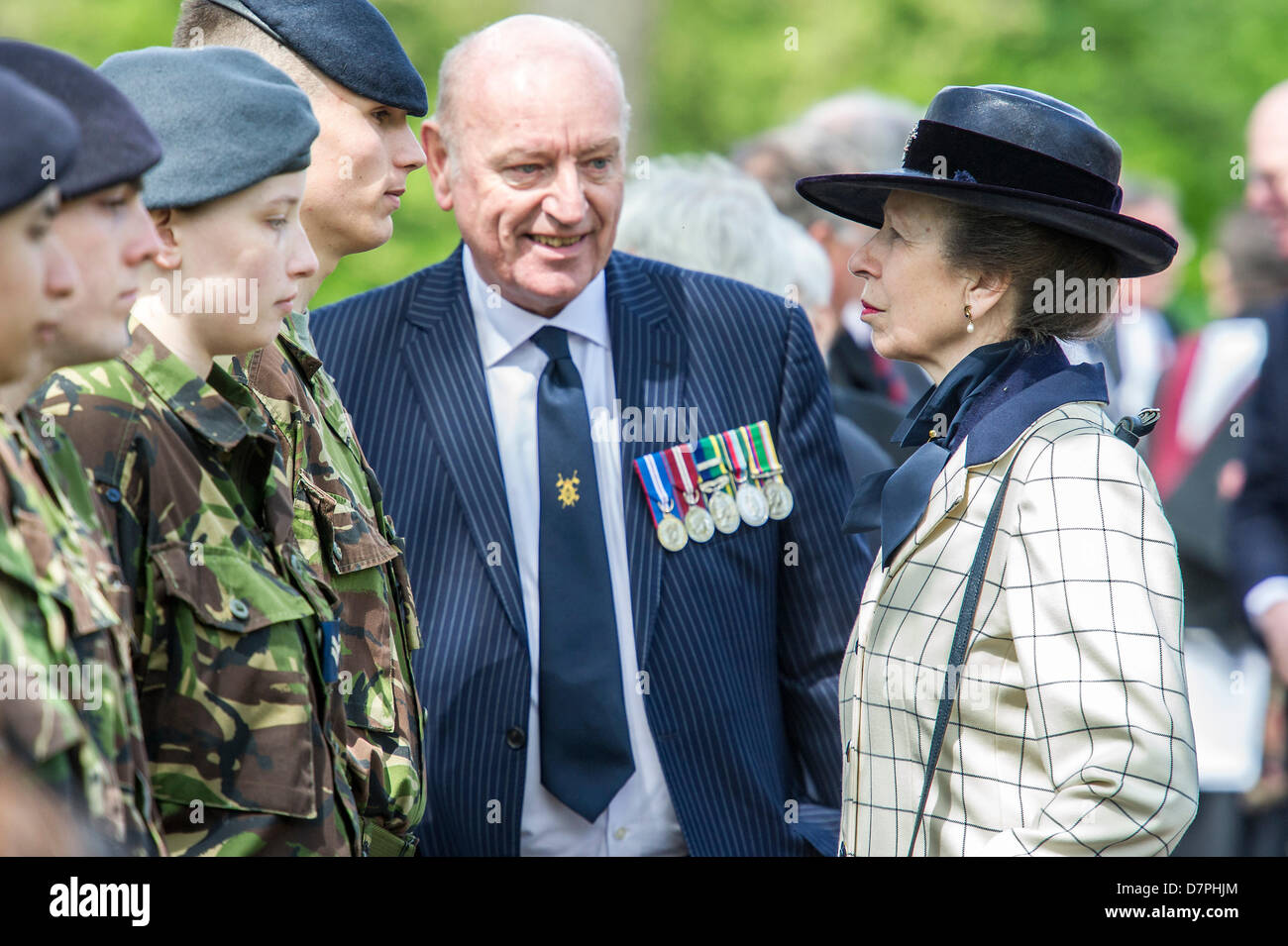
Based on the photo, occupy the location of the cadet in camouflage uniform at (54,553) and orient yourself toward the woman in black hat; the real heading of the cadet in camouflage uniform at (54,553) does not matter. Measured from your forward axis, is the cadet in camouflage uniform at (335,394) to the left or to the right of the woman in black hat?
left

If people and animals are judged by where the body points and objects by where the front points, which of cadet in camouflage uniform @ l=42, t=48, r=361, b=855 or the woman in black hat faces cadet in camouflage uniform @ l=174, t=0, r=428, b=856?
the woman in black hat

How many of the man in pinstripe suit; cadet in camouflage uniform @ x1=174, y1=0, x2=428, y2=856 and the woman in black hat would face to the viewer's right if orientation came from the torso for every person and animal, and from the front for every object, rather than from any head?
1

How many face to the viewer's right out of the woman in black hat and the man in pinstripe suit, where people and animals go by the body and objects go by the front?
0

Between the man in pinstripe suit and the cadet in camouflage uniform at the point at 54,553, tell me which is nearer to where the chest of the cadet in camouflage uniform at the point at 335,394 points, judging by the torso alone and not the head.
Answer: the man in pinstripe suit

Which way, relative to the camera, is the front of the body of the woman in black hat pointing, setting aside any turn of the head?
to the viewer's left

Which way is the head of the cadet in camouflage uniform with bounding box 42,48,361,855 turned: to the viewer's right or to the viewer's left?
to the viewer's right

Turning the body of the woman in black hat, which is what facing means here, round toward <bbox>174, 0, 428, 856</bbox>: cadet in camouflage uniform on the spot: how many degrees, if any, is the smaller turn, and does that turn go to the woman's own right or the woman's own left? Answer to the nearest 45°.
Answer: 0° — they already face them

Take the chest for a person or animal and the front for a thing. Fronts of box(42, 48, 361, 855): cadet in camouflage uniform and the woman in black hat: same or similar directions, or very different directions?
very different directions

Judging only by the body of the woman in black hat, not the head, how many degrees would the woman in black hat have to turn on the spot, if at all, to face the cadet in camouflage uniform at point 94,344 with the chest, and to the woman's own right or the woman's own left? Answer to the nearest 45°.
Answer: approximately 45° to the woman's own left

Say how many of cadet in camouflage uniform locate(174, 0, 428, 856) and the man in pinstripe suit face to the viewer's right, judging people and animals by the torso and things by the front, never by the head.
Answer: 1

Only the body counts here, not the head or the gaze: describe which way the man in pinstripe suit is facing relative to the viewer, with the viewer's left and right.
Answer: facing the viewer

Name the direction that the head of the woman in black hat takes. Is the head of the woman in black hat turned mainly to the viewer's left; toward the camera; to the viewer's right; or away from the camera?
to the viewer's left

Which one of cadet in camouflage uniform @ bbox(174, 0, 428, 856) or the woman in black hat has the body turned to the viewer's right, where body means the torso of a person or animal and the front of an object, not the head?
the cadet in camouflage uniform

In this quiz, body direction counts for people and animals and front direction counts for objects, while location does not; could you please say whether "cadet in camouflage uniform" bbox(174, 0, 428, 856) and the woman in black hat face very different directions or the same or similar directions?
very different directions

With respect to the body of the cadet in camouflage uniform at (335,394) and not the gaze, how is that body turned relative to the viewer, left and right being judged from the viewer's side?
facing to the right of the viewer
